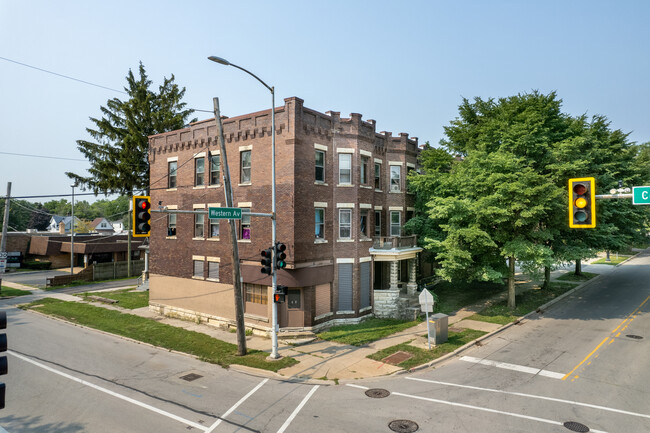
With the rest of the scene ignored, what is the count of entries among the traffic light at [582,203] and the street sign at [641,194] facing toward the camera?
2

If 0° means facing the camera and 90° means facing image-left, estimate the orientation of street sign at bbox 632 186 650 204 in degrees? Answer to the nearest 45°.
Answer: approximately 0°

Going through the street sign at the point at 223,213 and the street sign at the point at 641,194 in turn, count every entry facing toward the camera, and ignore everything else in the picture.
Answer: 2

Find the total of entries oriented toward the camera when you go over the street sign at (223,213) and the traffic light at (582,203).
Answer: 2

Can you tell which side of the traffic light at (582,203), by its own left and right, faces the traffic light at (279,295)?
right

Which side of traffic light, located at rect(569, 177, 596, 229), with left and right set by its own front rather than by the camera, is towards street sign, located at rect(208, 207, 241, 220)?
right
